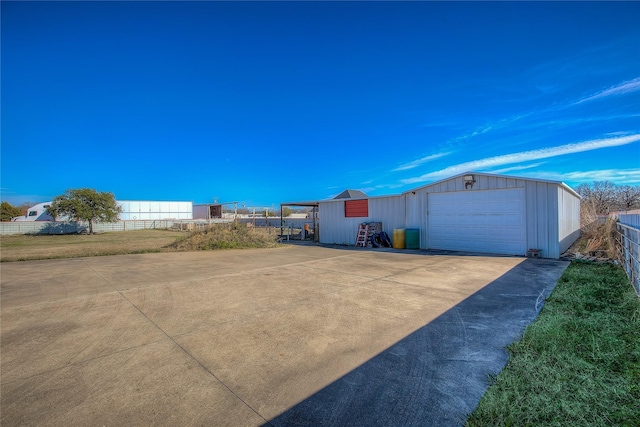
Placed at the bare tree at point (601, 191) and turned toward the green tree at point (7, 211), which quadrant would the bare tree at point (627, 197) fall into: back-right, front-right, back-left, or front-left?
back-left
